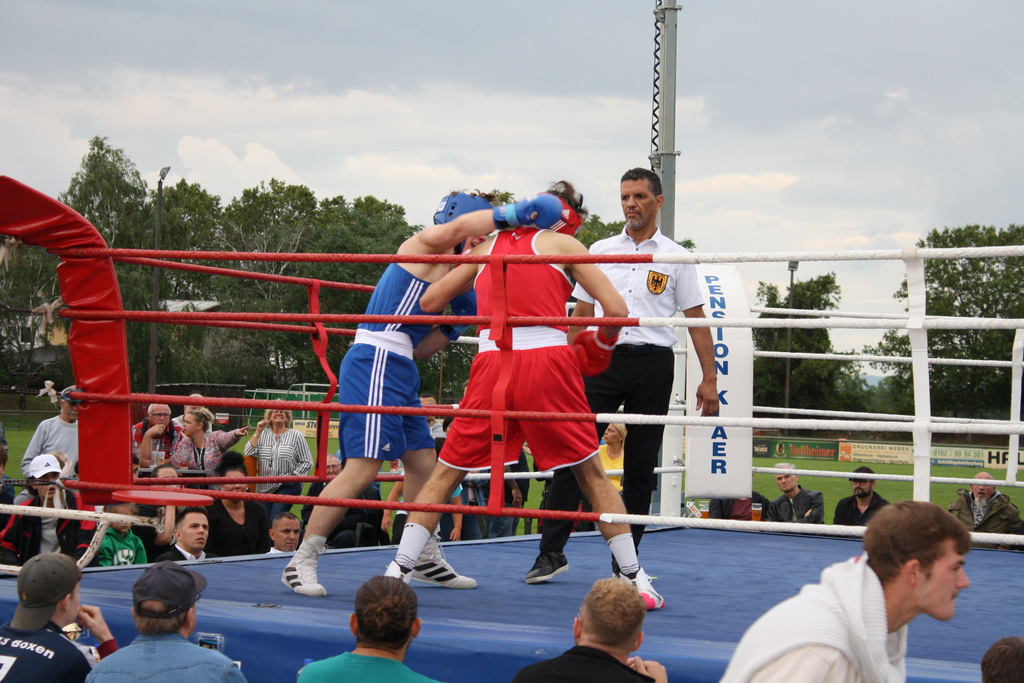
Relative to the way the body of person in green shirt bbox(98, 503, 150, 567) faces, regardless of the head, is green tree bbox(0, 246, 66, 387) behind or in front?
behind

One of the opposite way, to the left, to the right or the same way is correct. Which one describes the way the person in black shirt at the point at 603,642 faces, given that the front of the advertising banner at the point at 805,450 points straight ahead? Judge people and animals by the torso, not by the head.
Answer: the opposite way

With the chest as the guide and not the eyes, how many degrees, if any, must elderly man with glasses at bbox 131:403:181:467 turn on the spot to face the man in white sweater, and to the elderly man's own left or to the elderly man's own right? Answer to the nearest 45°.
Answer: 0° — they already face them

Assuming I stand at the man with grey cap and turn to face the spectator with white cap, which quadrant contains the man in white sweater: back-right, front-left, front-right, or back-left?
back-right

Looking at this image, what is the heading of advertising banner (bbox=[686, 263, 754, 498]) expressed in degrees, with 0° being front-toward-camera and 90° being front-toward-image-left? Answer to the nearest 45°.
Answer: approximately 0°

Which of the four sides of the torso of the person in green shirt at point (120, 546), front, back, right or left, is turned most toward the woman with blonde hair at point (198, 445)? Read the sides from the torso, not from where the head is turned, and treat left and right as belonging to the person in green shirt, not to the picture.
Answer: back

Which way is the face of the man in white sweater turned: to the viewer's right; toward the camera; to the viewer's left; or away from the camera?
to the viewer's right

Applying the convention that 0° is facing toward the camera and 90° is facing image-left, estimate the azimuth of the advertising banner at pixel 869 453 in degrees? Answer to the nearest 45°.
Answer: approximately 0°

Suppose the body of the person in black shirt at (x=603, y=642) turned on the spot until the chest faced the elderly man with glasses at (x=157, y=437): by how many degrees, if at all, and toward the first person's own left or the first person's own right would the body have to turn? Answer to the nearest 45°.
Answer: approximately 45° to the first person's own left

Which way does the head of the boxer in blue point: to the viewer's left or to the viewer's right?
to the viewer's right

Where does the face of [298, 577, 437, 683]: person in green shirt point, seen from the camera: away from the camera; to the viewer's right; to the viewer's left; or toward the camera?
away from the camera

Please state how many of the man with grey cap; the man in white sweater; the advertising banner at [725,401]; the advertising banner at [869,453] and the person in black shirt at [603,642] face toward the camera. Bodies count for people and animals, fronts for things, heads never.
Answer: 2

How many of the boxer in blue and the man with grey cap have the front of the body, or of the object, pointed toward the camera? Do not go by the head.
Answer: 0

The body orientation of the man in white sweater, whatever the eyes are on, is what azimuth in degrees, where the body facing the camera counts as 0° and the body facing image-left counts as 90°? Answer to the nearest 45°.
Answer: approximately 270°

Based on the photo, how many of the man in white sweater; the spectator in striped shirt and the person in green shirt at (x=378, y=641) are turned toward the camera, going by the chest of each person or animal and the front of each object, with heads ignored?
1

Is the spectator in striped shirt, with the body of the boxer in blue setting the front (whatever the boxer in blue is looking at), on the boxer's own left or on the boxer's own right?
on the boxer's own left

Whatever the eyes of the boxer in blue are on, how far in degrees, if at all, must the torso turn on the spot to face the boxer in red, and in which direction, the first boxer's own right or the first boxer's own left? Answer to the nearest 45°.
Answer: approximately 45° to the first boxer's own right

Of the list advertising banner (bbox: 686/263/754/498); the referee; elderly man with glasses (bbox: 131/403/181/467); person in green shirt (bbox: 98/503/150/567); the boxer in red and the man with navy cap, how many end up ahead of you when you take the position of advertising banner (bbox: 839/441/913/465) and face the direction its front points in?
6
